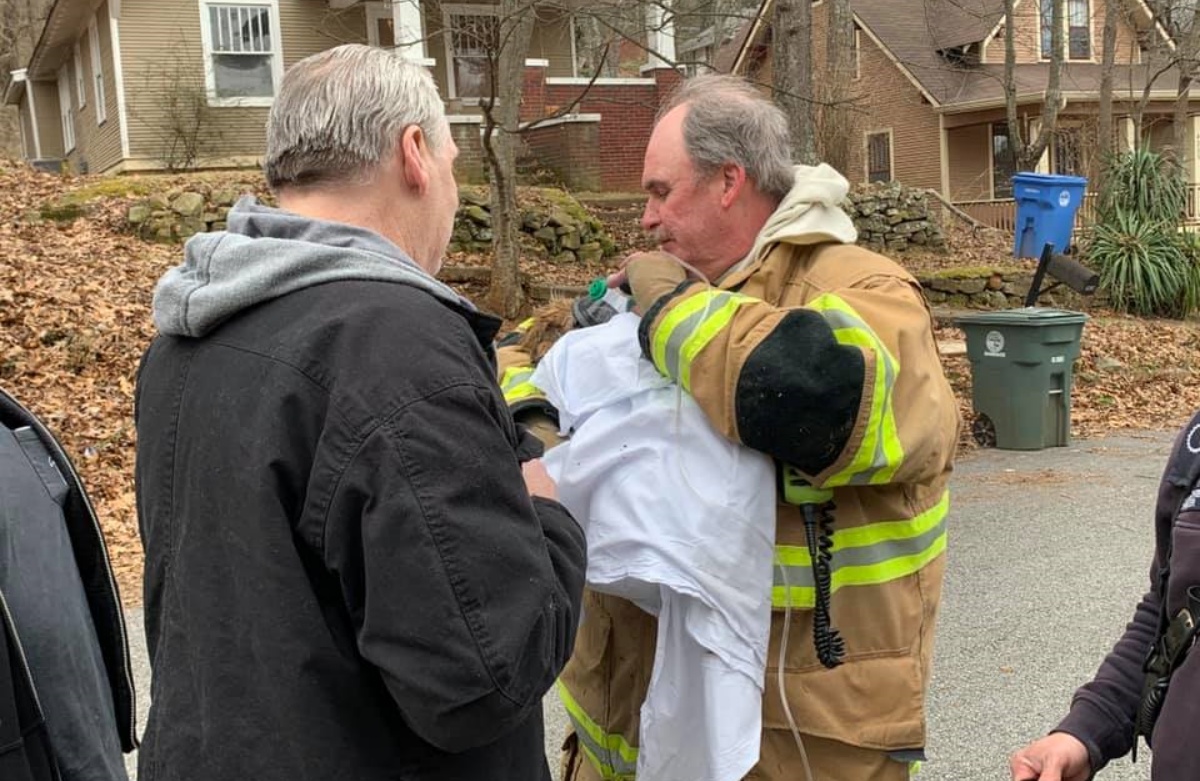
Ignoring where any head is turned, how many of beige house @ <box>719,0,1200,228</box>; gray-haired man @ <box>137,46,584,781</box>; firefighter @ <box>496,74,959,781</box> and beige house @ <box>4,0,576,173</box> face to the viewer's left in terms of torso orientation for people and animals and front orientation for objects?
1

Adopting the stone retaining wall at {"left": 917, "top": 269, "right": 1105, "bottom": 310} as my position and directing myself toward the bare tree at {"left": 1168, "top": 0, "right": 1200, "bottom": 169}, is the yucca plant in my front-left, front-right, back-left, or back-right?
front-right

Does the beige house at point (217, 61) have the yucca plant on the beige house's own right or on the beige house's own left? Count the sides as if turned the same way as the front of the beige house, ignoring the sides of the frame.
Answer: on the beige house's own left

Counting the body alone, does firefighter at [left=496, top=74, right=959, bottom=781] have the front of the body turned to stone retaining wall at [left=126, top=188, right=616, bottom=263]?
no

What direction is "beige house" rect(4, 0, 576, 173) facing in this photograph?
toward the camera

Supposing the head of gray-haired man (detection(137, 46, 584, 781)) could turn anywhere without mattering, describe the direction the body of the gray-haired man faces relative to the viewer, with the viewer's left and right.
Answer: facing away from the viewer and to the right of the viewer

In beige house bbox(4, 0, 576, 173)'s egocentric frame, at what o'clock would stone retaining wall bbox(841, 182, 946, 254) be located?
The stone retaining wall is roughly at 10 o'clock from the beige house.

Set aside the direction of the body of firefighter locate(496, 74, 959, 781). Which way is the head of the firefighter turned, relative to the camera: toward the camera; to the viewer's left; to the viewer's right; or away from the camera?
to the viewer's left

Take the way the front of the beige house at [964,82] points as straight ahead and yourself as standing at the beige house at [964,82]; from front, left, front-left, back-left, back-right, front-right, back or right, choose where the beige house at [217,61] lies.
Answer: right

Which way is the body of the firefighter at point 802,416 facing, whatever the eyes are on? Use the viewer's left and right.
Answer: facing to the left of the viewer

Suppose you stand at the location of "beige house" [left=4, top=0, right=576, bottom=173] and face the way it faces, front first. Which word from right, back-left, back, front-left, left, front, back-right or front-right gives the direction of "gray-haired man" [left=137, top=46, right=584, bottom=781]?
front

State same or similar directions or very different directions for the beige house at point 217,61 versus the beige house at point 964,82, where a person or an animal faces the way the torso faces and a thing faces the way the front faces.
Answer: same or similar directions

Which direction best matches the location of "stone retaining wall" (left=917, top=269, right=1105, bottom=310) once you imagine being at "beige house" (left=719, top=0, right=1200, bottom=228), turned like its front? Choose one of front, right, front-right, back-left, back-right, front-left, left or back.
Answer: front-right

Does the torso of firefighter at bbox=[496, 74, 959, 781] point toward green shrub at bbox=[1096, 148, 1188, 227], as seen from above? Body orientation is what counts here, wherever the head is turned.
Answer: no

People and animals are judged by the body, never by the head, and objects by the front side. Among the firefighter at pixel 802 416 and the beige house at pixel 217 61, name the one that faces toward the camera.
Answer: the beige house

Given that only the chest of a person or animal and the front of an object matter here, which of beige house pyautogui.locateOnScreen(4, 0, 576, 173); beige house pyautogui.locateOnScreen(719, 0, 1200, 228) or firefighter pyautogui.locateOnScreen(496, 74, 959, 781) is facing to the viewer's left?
the firefighter

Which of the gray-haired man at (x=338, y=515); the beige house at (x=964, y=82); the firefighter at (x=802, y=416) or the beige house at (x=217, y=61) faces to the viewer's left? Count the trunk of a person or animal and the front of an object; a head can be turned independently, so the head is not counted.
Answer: the firefighter

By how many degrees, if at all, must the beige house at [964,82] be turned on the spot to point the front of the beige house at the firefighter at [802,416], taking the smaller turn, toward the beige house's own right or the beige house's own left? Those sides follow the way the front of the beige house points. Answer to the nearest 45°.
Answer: approximately 45° to the beige house's own right
